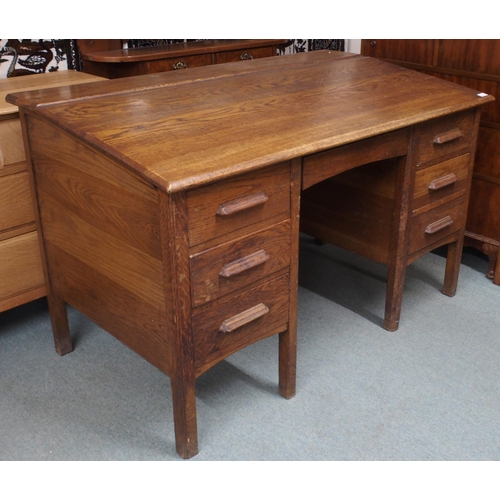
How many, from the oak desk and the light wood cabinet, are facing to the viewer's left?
0

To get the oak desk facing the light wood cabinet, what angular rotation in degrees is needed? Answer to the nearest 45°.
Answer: approximately 180°

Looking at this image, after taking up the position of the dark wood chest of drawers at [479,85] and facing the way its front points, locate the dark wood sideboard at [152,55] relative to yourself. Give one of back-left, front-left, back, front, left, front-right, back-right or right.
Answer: front-right

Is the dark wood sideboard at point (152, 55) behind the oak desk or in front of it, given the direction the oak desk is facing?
behind

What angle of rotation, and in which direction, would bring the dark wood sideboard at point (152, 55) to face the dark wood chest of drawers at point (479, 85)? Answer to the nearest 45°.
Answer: approximately 45° to its left

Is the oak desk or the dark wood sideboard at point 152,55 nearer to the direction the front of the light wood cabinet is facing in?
the oak desk

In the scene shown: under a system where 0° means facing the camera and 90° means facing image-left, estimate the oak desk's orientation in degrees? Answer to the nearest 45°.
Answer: approximately 315°

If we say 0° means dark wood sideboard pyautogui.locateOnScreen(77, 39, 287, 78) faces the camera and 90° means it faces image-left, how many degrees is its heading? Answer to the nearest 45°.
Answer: approximately 315°

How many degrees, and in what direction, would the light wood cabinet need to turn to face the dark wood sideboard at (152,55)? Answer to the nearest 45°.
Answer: approximately 90° to its left

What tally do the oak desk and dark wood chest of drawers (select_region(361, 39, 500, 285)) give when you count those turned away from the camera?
0

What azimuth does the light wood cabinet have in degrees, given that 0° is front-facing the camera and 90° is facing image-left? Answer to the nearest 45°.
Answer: approximately 315°

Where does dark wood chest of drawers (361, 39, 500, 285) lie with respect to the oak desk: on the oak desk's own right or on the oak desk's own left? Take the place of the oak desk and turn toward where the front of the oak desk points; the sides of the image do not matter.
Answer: on the oak desk's own left
